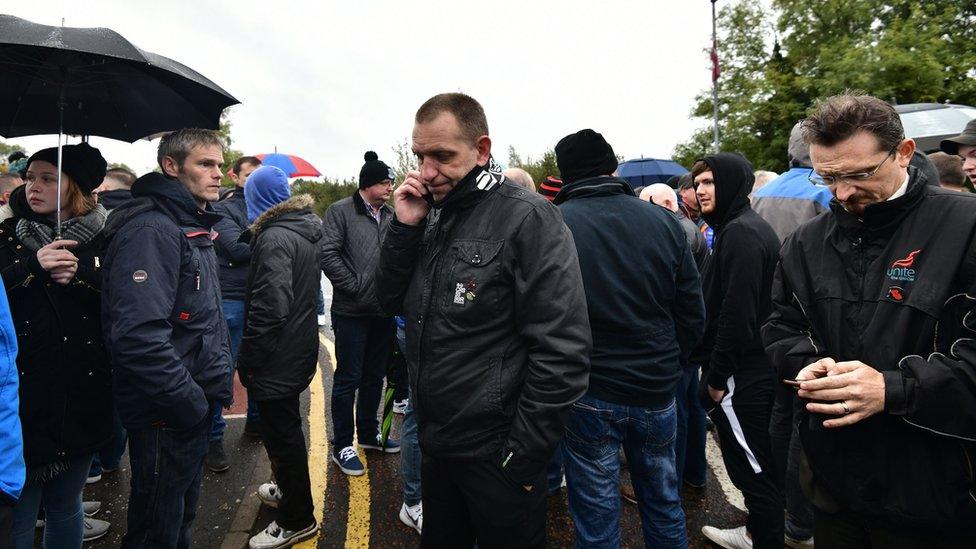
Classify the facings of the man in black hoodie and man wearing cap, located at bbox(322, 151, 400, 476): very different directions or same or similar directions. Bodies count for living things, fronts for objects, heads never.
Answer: very different directions

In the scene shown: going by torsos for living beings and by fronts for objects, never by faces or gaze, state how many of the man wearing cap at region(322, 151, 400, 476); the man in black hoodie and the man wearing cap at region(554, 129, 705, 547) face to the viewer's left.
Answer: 1

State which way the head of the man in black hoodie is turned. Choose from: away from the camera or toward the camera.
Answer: toward the camera

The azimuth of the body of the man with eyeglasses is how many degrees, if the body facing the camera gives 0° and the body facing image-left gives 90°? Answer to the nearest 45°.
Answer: approximately 45°

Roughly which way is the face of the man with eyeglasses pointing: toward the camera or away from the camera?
toward the camera

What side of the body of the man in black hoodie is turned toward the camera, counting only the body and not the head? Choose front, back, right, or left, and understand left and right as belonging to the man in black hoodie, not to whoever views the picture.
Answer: left

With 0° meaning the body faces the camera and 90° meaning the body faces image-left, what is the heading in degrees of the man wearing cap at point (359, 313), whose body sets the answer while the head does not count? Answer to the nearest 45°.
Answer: approximately 315°

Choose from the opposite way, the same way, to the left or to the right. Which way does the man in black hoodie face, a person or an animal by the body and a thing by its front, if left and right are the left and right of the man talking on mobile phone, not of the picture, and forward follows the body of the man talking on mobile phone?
to the right

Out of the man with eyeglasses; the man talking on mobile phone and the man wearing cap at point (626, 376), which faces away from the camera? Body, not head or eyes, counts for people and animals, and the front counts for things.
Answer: the man wearing cap

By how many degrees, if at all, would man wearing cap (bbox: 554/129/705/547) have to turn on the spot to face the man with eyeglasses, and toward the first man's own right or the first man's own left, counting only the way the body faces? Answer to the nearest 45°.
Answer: approximately 135° to the first man's own right

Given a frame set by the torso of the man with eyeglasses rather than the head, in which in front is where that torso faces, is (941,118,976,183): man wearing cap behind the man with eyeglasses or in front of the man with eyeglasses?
behind

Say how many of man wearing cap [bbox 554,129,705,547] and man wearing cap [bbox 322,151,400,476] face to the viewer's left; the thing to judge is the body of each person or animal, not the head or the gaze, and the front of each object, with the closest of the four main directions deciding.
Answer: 0

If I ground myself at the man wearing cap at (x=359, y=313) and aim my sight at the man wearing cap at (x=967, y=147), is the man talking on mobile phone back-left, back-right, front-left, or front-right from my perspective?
front-right

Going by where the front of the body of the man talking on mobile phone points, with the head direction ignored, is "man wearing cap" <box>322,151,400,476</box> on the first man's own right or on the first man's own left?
on the first man's own right

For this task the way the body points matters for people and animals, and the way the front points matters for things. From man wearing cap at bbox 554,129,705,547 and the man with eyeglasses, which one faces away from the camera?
the man wearing cap

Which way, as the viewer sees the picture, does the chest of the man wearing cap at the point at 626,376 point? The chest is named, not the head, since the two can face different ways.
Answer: away from the camera
